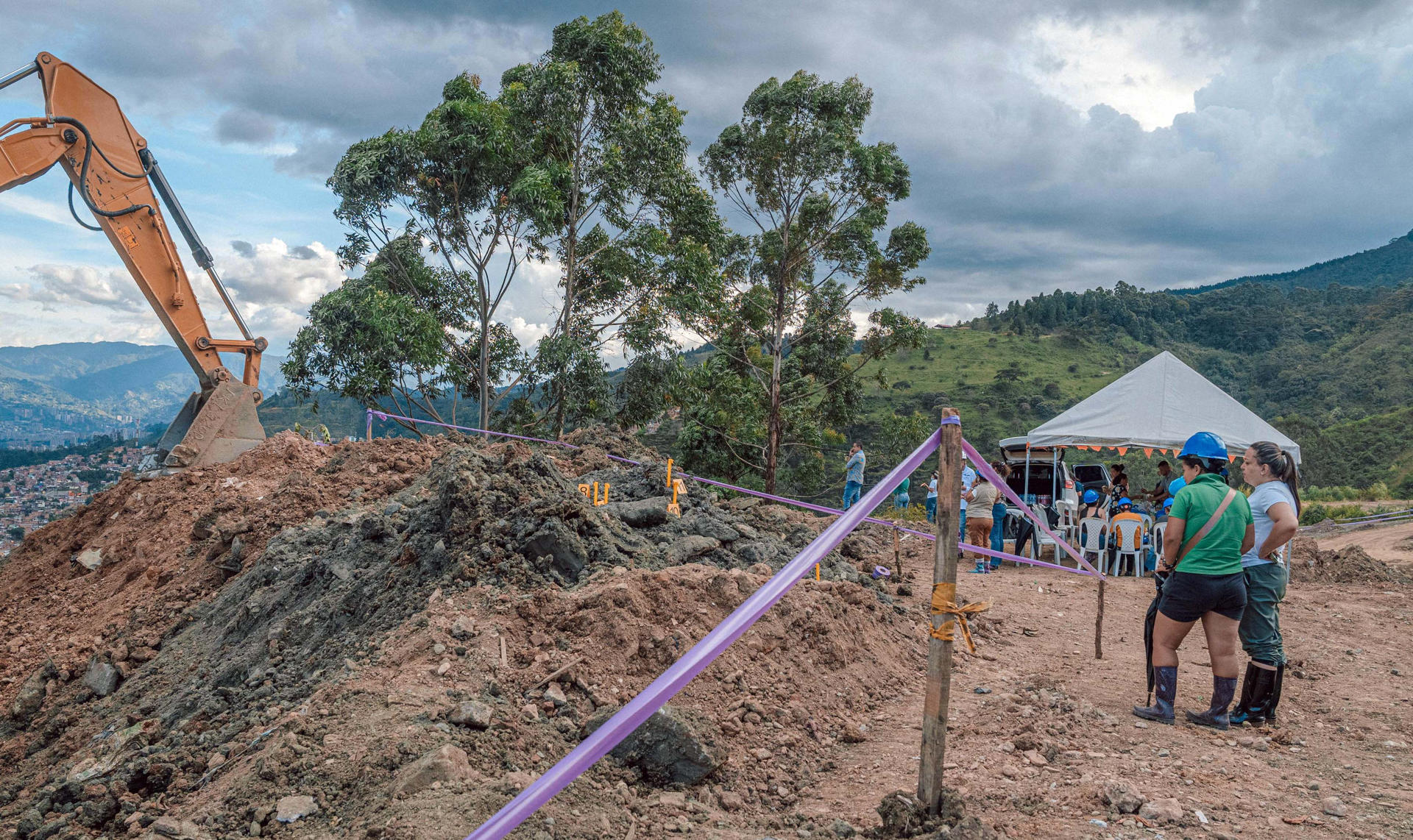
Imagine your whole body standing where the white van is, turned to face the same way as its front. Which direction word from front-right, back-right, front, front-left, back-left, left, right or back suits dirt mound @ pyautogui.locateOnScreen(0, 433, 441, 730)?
back-left

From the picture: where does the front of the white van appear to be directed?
away from the camera

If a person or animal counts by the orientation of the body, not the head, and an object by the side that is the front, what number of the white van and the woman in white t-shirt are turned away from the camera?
1

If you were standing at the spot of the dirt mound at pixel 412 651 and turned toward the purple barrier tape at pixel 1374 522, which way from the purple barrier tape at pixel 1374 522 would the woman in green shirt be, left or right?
right

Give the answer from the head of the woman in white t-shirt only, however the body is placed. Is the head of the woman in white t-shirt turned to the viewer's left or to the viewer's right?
to the viewer's left

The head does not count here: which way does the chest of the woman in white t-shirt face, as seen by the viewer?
to the viewer's left

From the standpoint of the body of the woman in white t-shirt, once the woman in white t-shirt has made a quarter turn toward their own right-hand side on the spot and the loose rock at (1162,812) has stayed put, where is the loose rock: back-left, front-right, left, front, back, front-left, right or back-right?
back

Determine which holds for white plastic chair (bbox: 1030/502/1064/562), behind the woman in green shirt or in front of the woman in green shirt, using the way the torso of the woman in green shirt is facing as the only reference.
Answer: in front

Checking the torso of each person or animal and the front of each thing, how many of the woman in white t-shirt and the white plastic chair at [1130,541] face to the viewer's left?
1
